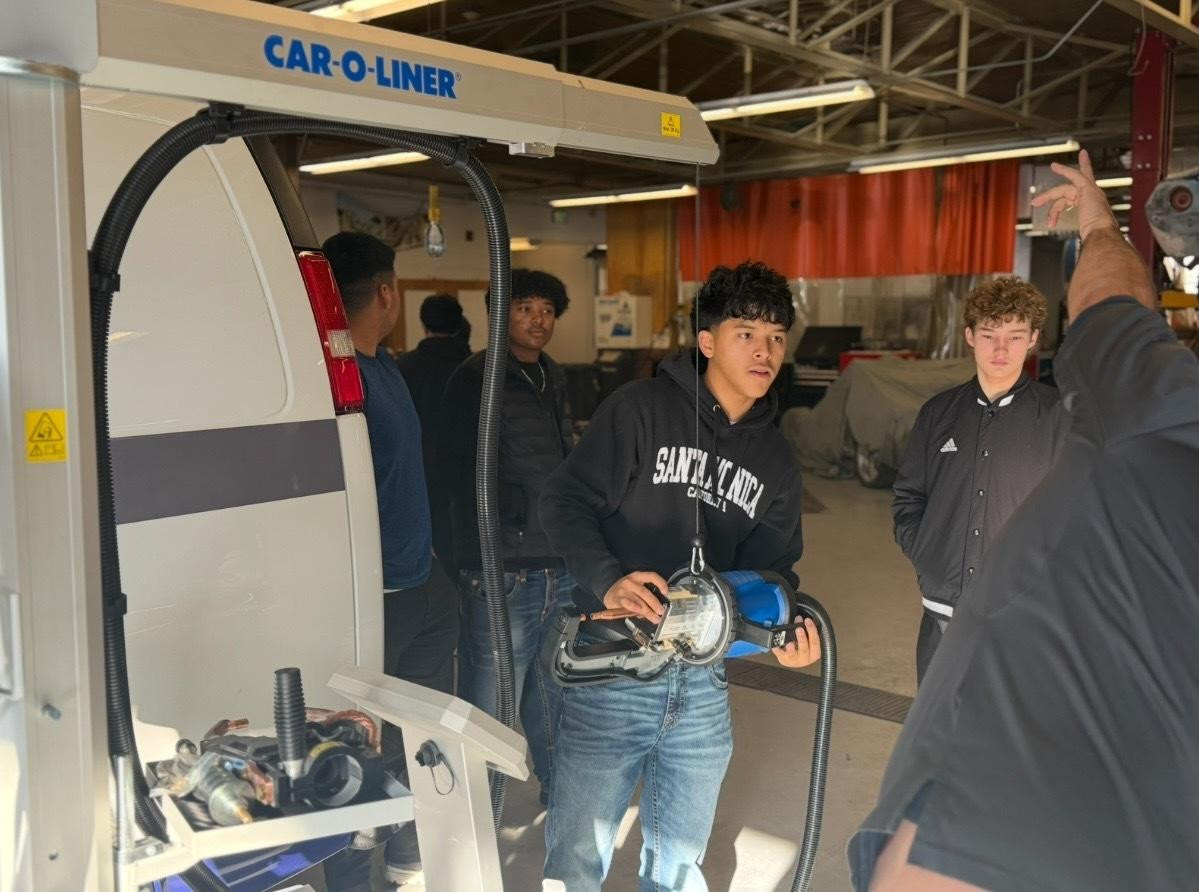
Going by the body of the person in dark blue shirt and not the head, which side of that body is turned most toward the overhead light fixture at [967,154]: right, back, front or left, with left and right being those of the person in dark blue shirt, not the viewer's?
front

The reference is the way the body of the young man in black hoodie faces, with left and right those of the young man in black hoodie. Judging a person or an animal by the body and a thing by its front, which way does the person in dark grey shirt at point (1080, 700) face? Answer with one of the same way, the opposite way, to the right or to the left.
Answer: the opposite way

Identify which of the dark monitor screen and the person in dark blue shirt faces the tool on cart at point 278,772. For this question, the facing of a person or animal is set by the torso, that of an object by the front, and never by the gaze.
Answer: the dark monitor screen

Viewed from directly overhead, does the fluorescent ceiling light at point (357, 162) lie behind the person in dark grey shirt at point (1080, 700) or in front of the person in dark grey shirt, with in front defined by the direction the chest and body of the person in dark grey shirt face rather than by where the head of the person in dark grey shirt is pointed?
in front

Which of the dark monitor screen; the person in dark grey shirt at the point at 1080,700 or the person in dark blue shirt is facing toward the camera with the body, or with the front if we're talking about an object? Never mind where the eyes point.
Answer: the dark monitor screen

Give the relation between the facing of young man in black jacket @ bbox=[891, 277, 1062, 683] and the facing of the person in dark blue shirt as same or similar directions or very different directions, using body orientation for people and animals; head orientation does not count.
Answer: very different directions

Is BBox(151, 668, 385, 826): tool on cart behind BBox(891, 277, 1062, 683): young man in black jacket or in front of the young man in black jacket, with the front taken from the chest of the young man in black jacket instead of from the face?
in front

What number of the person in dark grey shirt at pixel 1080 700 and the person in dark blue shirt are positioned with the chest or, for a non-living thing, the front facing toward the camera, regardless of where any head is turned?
0

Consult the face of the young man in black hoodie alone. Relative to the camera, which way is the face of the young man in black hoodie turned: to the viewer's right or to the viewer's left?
to the viewer's right

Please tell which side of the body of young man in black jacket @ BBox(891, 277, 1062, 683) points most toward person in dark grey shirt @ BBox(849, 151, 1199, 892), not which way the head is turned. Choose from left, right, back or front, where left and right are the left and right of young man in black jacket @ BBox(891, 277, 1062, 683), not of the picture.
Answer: front
